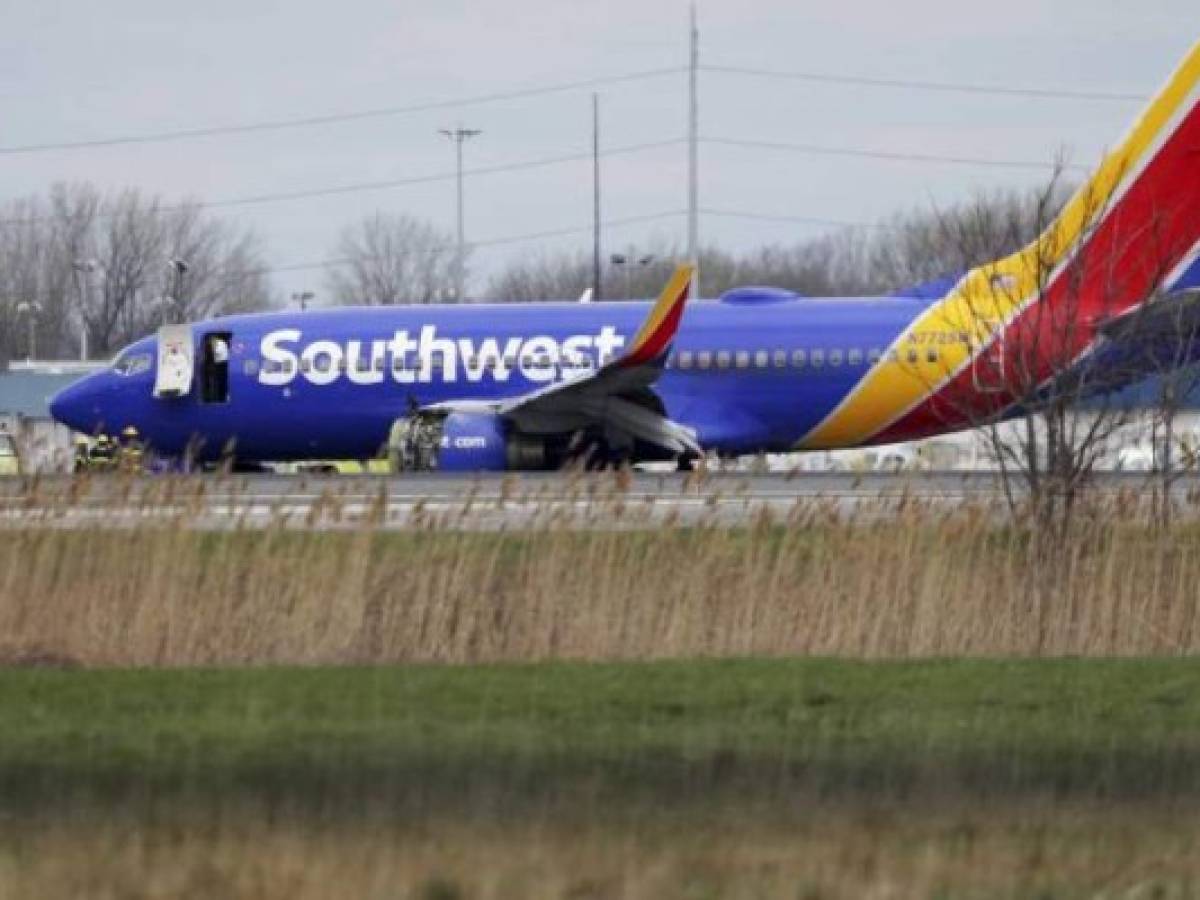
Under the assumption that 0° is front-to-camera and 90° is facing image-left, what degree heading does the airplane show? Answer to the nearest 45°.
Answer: approximately 90°
